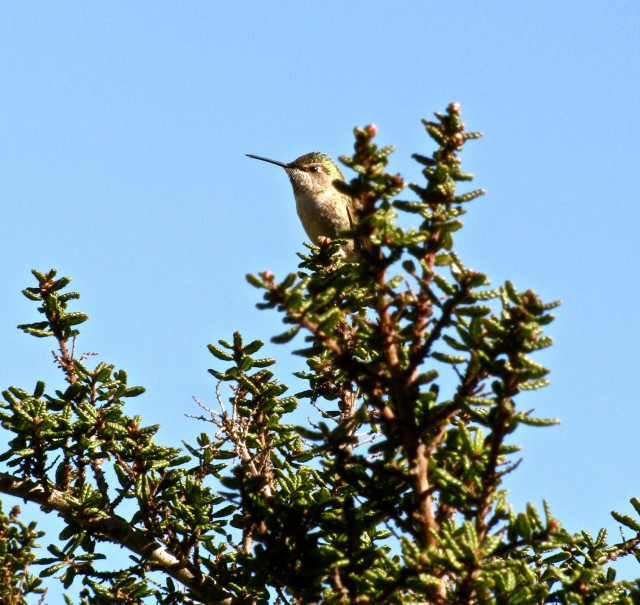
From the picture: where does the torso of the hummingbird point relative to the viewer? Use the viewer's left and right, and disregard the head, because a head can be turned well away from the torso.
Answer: facing the viewer and to the left of the viewer
